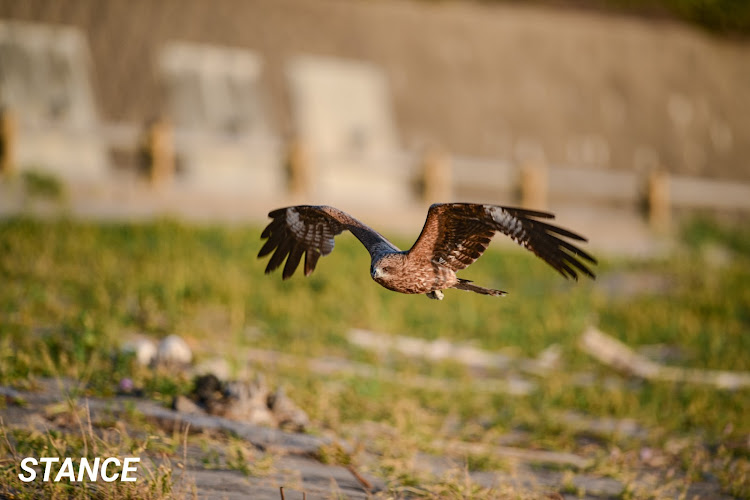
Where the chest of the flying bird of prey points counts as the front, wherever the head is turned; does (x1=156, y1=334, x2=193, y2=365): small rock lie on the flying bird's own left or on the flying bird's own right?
on the flying bird's own right

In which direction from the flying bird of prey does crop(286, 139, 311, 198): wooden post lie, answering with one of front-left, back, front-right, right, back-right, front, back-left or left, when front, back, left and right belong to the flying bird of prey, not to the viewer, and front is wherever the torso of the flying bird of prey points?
back-right

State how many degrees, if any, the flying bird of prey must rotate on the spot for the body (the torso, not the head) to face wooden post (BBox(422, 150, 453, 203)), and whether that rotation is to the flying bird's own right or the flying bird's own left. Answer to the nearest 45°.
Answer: approximately 135° to the flying bird's own right

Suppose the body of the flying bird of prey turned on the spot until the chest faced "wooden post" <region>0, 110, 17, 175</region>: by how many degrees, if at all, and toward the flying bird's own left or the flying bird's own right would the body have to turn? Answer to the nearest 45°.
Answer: approximately 90° to the flying bird's own right

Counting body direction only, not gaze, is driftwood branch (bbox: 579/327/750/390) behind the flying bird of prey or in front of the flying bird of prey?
behind

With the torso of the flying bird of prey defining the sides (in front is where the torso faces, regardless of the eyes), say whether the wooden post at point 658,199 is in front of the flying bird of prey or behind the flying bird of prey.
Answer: behind

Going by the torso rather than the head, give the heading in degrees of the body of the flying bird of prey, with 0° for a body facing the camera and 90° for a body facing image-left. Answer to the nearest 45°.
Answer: approximately 45°

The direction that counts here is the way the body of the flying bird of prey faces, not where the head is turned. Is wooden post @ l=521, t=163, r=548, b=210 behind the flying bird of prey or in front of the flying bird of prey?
behind

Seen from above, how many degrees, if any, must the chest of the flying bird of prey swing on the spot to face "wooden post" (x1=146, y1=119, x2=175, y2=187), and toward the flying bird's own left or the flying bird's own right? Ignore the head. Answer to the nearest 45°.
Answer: approximately 135° to the flying bird's own right
